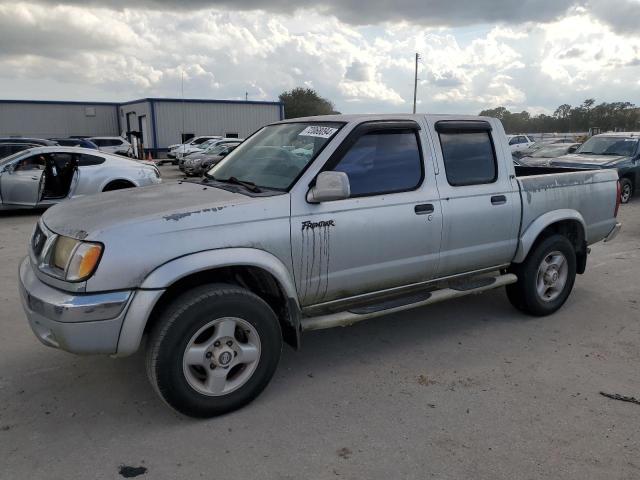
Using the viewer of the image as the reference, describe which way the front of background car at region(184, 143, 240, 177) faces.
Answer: facing the viewer and to the left of the viewer

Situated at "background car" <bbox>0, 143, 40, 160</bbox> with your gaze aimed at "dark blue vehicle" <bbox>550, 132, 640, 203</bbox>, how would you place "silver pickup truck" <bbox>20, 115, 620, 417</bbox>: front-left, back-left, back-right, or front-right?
front-right

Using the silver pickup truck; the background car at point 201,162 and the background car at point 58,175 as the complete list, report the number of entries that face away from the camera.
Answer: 0

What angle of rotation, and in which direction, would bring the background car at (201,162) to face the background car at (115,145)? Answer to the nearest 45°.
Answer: approximately 90° to its right

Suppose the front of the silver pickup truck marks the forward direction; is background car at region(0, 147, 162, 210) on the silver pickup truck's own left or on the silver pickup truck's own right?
on the silver pickup truck's own right

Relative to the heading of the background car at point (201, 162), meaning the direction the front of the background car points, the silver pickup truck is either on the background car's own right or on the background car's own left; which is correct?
on the background car's own left

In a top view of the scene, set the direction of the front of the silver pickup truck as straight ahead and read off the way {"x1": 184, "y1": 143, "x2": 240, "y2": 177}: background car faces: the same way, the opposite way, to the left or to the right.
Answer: the same way

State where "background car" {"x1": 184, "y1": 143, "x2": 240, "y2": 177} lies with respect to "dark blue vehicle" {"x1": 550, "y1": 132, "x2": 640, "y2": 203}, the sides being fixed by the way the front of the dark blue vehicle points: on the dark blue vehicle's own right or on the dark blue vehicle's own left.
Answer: on the dark blue vehicle's own right

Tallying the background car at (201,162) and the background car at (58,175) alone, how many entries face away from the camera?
0

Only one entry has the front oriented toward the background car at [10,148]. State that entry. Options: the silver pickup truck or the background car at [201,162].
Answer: the background car at [201,162]
